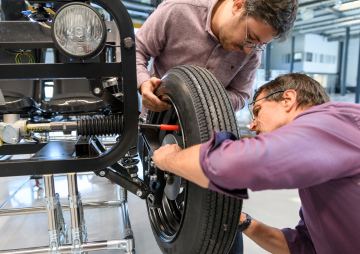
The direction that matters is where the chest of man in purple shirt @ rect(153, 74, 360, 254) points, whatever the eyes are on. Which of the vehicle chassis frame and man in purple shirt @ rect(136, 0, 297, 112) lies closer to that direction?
the vehicle chassis frame

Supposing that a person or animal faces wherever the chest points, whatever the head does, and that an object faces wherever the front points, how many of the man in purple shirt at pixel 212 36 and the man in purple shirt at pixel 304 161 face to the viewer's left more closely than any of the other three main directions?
1

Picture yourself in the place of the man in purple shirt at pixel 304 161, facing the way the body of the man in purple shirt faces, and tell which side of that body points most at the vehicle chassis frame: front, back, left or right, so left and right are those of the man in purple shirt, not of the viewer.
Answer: front

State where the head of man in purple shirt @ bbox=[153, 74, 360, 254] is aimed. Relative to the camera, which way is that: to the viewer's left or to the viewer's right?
to the viewer's left

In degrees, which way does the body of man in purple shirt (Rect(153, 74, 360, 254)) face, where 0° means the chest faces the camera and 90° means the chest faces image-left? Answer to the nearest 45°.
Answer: approximately 90°
